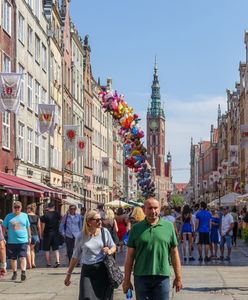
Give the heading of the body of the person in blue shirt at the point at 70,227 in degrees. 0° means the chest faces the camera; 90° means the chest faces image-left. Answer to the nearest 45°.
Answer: approximately 0°

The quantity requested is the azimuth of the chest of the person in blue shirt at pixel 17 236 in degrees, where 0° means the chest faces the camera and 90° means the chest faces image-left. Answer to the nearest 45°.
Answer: approximately 0°

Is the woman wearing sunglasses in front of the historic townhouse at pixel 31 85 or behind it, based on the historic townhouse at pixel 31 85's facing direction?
in front

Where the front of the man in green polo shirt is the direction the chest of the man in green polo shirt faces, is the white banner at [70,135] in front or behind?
behind

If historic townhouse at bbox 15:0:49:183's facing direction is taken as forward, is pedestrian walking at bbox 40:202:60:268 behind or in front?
in front

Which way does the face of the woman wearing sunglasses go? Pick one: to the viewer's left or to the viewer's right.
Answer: to the viewer's right

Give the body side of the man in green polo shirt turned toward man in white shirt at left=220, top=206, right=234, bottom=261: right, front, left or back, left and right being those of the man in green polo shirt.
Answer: back

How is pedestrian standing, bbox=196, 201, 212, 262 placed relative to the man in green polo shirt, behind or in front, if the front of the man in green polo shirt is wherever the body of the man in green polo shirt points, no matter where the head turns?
behind
